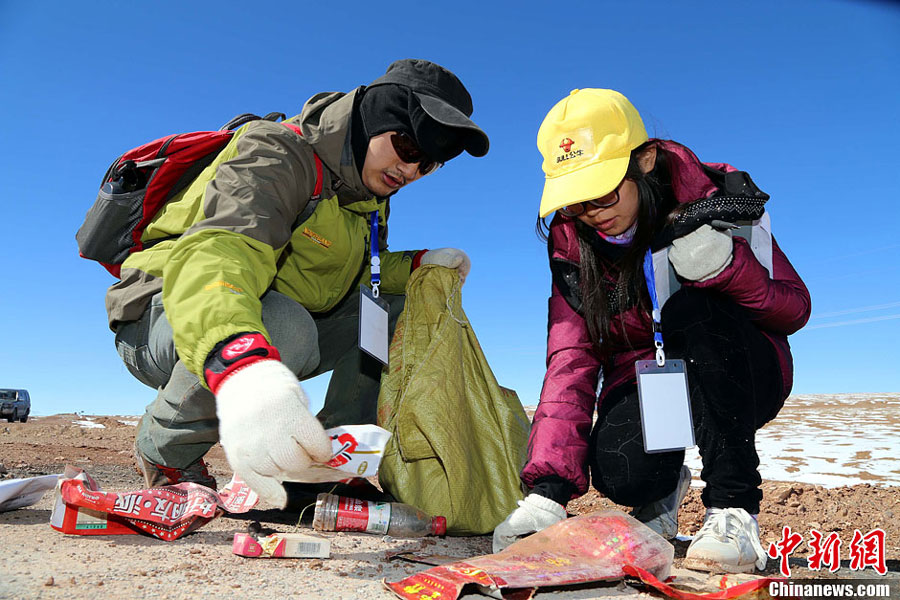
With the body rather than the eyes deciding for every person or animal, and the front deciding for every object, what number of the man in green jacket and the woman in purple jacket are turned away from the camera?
0

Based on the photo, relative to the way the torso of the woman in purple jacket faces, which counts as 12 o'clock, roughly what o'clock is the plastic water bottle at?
The plastic water bottle is roughly at 1 o'clock from the woman in purple jacket.

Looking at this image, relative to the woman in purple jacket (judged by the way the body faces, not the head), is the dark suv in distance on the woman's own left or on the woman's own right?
on the woman's own right

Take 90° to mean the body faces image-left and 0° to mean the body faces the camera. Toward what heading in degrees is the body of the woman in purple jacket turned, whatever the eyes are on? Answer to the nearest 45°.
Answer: approximately 45°

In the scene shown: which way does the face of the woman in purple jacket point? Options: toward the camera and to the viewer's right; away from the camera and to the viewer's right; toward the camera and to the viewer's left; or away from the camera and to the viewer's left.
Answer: toward the camera and to the viewer's left

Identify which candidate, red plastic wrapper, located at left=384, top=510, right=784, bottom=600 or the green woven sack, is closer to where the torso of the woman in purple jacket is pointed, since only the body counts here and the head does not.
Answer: the red plastic wrapper

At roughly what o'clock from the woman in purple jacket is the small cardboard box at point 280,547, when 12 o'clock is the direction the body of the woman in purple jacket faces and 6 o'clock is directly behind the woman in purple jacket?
The small cardboard box is roughly at 12 o'clock from the woman in purple jacket.
